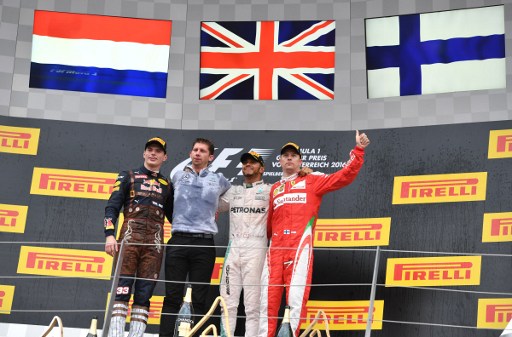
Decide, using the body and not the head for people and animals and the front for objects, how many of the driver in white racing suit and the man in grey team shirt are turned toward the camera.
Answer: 2

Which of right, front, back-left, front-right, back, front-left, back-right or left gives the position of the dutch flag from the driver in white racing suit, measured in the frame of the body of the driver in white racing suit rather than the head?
back-right

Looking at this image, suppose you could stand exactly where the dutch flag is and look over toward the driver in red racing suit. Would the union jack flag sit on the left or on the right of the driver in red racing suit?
left

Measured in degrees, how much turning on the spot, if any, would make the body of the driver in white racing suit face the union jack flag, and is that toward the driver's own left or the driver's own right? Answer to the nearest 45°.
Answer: approximately 180°

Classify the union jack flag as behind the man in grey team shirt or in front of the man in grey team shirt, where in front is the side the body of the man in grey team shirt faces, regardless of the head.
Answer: behind

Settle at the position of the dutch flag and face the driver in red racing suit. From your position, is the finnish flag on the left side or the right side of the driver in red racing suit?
left

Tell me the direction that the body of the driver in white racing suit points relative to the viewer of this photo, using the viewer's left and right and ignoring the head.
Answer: facing the viewer
